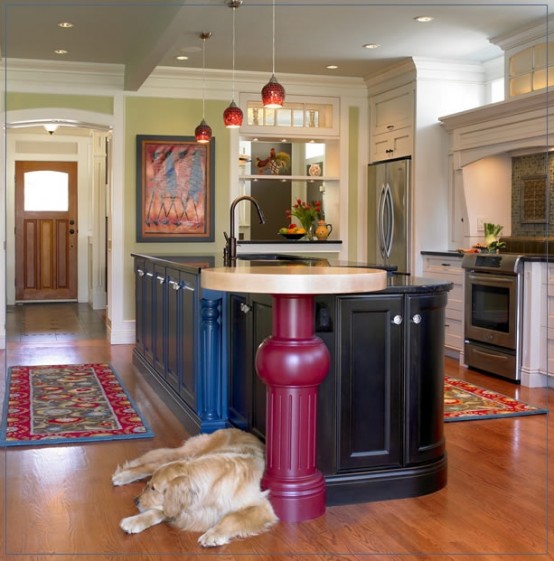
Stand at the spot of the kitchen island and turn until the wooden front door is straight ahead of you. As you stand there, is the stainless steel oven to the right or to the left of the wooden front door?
right

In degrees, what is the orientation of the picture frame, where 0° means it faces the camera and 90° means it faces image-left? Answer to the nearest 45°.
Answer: approximately 0°

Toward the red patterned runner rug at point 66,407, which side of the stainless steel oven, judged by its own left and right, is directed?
front

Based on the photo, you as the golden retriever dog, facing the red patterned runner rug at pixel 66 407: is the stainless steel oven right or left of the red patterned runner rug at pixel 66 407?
right

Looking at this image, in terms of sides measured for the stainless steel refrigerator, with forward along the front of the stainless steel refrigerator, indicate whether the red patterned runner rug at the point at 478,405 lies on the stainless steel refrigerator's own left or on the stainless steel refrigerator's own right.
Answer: on the stainless steel refrigerator's own left

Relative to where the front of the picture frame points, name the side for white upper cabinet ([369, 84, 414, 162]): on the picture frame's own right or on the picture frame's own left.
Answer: on the picture frame's own left

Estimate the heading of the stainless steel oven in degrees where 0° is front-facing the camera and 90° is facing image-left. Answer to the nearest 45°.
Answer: approximately 45°

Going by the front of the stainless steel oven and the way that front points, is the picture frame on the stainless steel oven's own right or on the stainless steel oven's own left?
on the stainless steel oven's own right

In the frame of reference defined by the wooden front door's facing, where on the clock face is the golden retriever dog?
The golden retriever dog is roughly at 12 o'clock from the wooden front door.

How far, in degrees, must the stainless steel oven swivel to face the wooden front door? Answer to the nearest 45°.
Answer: approximately 90° to its right

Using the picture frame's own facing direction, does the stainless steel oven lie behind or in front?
in front

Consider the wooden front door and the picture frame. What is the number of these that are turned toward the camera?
2

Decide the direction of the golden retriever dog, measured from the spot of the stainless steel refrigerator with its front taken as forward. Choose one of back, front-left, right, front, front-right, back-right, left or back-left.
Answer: front-left
